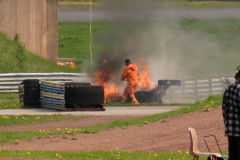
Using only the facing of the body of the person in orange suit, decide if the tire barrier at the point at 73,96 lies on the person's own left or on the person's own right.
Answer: on the person's own left

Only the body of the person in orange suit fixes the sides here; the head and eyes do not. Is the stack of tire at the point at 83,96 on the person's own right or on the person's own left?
on the person's own left

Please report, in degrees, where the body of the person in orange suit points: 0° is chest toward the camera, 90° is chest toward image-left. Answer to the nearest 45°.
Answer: approximately 135°

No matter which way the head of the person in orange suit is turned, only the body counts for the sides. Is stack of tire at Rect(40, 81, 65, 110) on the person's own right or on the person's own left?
on the person's own left

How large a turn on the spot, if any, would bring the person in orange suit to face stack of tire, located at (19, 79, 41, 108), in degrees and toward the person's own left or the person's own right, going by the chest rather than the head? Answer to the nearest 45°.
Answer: approximately 45° to the person's own left
